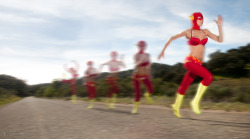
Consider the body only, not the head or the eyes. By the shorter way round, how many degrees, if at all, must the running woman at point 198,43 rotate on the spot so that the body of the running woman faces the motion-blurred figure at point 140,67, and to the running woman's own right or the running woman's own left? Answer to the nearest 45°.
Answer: approximately 180°

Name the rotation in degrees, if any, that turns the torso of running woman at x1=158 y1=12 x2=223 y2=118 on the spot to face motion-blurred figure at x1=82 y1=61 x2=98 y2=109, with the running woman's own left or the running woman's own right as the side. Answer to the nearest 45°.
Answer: approximately 180°

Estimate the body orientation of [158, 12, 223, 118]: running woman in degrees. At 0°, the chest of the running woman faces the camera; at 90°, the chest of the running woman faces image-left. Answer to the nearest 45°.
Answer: approximately 315°

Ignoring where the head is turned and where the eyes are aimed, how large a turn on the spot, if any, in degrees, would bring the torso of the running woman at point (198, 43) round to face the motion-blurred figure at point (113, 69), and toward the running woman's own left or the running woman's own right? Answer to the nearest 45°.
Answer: approximately 180°
